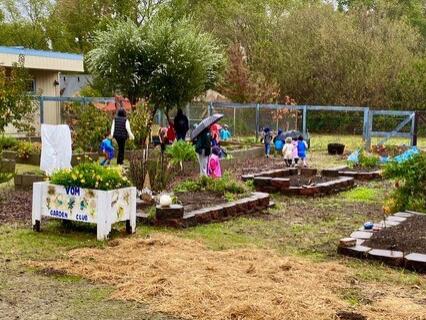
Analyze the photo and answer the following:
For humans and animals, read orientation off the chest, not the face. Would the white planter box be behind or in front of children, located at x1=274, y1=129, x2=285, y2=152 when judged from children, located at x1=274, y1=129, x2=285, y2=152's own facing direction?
behind

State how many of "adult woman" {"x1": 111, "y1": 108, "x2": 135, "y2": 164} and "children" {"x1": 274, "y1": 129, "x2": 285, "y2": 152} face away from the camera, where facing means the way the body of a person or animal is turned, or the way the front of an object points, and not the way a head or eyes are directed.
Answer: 2

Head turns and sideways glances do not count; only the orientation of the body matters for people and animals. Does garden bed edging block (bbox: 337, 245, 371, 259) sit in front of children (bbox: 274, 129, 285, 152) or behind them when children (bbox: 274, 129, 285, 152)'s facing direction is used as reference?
behind

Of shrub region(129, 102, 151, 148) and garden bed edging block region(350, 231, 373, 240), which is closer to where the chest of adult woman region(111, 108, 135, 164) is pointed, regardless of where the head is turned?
the shrub

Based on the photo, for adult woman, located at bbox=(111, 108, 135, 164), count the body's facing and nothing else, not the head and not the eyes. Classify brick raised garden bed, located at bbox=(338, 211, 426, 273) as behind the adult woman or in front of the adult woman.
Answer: behind

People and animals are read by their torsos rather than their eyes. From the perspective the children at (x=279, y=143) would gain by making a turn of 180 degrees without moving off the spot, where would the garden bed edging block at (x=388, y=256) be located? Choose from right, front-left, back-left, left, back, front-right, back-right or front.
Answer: front

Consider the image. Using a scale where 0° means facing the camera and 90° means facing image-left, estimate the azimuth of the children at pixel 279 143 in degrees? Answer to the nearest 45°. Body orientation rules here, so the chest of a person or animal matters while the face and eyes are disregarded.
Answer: approximately 180°

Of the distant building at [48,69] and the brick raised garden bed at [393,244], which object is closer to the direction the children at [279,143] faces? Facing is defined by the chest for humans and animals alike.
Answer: the distant building

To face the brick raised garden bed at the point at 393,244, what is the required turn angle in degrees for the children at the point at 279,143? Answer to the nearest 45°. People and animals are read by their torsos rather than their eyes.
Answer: approximately 180°

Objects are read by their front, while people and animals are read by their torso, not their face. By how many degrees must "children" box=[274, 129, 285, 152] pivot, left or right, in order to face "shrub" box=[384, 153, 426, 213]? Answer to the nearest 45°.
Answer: approximately 180°

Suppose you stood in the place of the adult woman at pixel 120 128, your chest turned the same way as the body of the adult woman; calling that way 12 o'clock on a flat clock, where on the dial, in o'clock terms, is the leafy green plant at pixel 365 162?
The leafy green plant is roughly at 3 o'clock from the adult woman.

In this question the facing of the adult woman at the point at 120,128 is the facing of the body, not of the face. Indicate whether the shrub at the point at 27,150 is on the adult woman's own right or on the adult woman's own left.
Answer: on the adult woman's own left

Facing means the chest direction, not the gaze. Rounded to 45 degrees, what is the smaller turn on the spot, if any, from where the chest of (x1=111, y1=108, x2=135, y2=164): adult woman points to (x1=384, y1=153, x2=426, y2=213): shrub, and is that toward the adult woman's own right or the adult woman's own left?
approximately 135° to the adult woman's own right

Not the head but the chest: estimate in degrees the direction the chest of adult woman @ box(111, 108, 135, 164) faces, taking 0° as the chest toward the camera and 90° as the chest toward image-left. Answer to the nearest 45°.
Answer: approximately 180°
